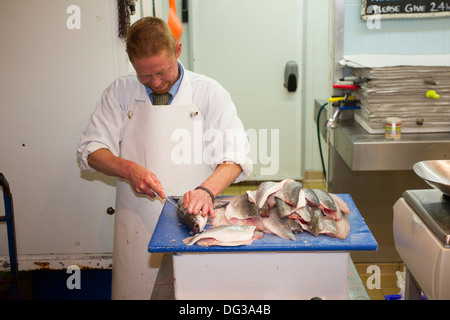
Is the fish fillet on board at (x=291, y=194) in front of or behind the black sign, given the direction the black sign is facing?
in front

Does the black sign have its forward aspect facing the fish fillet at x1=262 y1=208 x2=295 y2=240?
yes

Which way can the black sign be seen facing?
toward the camera

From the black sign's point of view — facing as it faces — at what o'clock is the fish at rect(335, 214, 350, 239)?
The fish is roughly at 12 o'clock from the black sign.

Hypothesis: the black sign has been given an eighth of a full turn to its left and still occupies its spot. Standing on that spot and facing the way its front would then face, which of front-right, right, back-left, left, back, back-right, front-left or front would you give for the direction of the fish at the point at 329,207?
front-right

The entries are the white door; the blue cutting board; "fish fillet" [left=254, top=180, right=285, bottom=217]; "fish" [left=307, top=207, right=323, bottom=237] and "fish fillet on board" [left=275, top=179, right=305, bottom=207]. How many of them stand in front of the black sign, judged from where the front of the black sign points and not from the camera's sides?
4

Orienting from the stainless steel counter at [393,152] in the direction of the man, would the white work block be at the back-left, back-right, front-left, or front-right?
front-left

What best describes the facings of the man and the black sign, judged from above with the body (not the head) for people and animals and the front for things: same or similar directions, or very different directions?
same or similar directions

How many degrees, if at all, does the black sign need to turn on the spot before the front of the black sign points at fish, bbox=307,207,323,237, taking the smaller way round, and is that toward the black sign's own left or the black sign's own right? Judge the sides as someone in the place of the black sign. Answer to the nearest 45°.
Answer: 0° — it already faces it

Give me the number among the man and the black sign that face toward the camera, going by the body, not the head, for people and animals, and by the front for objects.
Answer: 2

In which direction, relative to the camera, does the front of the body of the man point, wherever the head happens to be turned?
toward the camera

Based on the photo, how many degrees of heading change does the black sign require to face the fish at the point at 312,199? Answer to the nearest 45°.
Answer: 0° — it already faces it
